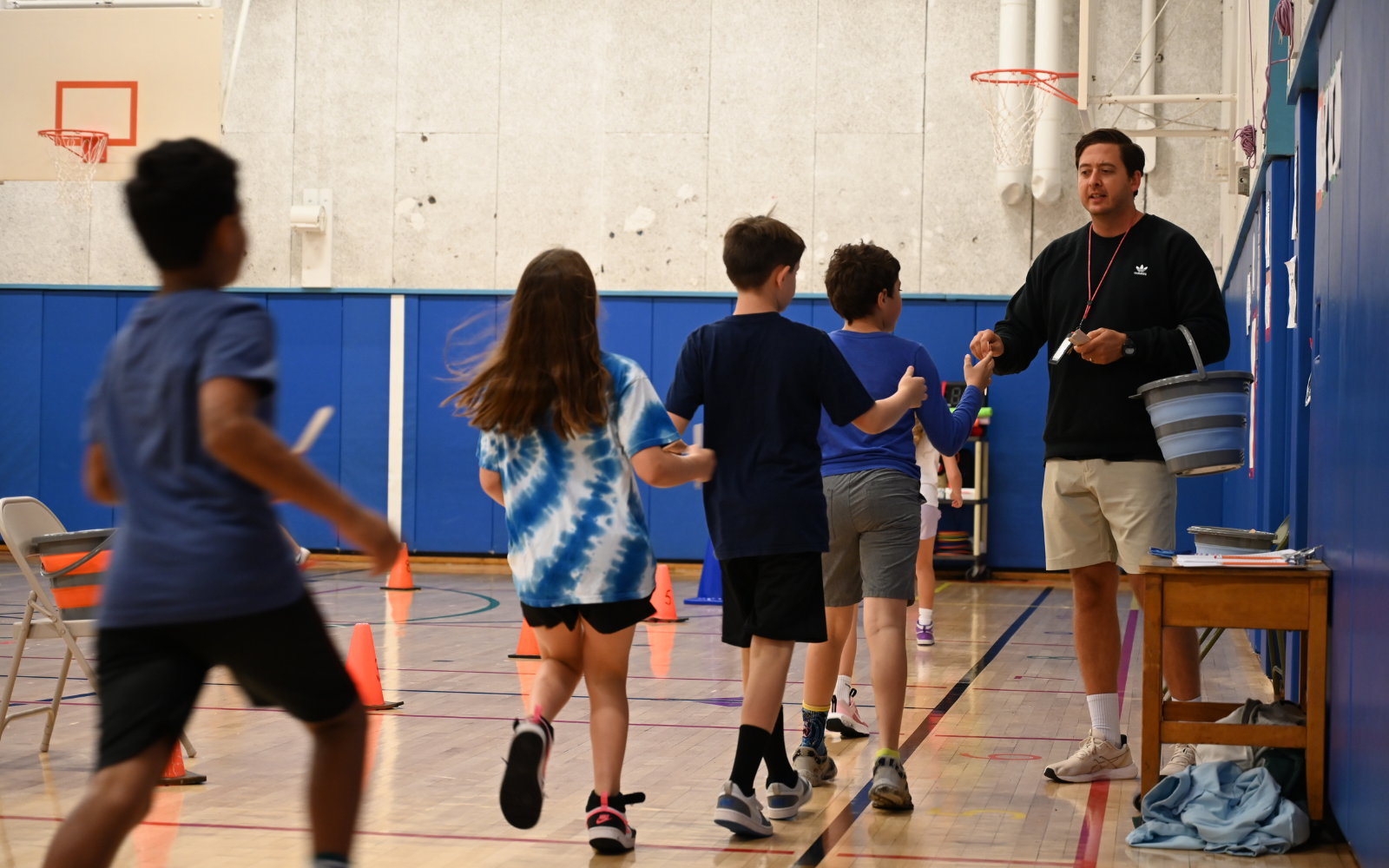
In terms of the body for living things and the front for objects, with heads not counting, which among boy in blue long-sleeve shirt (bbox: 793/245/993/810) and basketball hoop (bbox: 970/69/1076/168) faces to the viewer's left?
the basketball hoop

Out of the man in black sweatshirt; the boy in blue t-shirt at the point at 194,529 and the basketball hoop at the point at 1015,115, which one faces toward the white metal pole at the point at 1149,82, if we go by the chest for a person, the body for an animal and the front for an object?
the boy in blue t-shirt

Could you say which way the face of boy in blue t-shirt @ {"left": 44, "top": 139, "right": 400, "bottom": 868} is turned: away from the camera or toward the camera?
away from the camera

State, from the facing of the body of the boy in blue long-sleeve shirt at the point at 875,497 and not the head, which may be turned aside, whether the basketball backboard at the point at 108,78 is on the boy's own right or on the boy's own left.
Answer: on the boy's own left

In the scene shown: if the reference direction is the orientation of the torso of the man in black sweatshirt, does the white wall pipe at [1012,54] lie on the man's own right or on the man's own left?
on the man's own right

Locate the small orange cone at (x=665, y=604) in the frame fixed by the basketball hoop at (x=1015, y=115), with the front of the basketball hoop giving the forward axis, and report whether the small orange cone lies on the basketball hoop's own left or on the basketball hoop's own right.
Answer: on the basketball hoop's own left

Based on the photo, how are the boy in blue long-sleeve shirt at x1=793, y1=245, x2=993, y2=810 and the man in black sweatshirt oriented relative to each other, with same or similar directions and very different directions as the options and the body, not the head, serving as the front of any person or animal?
very different directions

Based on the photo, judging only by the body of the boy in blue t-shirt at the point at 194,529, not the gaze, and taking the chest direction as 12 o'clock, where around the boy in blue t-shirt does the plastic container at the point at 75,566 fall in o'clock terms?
The plastic container is roughly at 10 o'clock from the boy in blue t-shirt.

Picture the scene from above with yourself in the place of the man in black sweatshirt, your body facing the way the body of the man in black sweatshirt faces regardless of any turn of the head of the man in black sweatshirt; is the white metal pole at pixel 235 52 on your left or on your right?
on your right

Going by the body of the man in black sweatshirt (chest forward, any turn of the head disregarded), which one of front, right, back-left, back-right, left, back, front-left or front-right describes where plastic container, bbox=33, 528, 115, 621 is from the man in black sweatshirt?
front-right

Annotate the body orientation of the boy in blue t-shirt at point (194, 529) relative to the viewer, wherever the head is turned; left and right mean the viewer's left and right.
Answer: facing away from the viewer and to the right of the viewer

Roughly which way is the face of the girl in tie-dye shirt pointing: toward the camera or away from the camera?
away from the camera

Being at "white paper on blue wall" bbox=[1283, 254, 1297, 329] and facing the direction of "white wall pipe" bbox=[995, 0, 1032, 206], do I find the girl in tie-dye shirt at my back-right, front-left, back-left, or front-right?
back-left

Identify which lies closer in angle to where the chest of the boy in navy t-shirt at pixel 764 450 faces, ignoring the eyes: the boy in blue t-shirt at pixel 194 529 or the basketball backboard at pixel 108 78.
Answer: the basketball backboard
